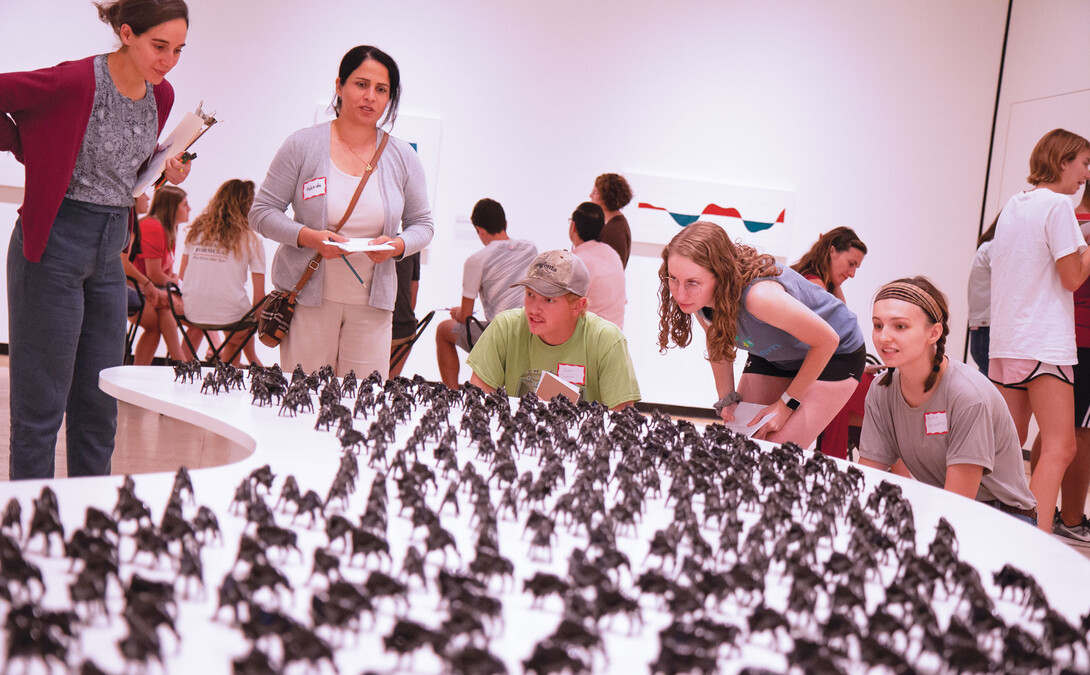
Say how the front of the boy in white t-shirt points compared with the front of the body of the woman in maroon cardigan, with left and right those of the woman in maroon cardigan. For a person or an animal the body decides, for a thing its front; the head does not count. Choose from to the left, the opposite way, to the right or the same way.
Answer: the opposite way

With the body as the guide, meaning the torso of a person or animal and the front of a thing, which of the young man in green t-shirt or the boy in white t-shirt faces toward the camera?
the young man in green t-shirt

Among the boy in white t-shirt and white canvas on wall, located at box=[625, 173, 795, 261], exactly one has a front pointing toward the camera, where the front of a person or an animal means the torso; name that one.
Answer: the white canvas on wall

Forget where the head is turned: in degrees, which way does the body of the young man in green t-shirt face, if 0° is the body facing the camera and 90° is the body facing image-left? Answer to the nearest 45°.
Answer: approximately 0°

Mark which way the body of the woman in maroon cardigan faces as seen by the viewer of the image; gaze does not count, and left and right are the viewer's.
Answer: facing the viewer and to the right of the viewer

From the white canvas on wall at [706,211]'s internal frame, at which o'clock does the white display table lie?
The white display table is roughly at 12 o'clock from the white canvas on wall.

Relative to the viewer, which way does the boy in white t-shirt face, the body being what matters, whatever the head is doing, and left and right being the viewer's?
facing away from the viewer and to the left of the viewer

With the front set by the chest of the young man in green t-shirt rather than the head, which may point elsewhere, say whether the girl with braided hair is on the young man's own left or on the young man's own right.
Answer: on the young man's own left

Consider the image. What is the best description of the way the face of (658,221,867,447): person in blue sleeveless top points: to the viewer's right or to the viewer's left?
to the viewer's left

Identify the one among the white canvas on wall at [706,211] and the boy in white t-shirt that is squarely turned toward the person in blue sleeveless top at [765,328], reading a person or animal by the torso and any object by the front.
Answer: the white canvas on wall

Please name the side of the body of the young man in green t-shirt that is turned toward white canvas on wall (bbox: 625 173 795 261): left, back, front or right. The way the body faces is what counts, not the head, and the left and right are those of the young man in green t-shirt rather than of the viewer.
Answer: back

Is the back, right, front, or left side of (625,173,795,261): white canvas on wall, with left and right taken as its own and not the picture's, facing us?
front

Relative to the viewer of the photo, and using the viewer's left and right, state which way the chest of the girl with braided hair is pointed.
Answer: facing the viewer and to the left of the viewer

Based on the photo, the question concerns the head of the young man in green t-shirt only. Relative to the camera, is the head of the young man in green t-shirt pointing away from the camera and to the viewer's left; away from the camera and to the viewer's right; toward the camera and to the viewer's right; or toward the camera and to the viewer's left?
toward the camera and to the viewer's left

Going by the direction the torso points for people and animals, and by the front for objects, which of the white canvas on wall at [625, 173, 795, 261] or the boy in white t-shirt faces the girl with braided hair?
the white canvas on wall
